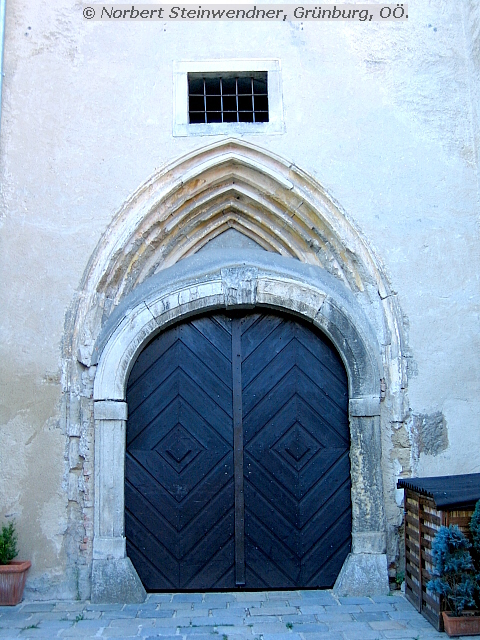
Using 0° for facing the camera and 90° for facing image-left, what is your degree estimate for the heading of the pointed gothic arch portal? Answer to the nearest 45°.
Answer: approximately 0°
